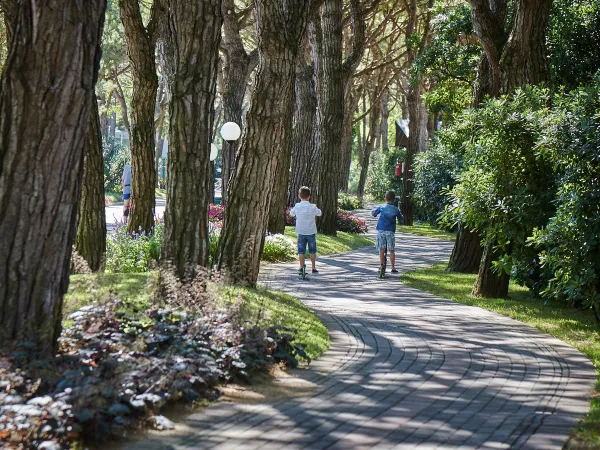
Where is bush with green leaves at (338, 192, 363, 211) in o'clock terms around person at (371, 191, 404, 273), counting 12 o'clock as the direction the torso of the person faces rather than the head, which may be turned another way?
The bush with green leaves is roughly at 12 o'clock from the person.

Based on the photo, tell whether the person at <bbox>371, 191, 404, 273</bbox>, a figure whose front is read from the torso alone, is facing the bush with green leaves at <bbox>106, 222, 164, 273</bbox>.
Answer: no

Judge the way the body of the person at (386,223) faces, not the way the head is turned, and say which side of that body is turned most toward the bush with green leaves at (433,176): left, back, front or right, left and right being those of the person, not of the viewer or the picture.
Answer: front

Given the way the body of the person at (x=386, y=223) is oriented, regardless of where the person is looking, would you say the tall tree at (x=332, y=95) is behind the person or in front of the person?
in front

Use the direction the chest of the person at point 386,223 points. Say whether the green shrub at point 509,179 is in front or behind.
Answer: behind

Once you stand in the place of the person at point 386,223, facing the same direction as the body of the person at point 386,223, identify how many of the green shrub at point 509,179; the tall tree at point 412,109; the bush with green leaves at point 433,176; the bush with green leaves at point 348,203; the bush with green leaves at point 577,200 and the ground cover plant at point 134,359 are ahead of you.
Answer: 3

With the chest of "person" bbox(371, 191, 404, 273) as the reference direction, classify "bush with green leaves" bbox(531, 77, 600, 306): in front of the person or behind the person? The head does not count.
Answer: behind

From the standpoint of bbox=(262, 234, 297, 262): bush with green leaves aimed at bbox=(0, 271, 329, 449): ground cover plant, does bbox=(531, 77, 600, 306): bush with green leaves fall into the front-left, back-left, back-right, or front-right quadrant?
front-left

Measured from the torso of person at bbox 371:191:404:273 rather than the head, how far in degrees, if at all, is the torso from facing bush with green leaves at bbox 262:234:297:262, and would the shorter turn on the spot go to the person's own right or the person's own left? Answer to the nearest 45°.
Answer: approximately 45° to the person's own left

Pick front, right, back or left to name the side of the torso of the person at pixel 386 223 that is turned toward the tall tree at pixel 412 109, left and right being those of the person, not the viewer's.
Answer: front

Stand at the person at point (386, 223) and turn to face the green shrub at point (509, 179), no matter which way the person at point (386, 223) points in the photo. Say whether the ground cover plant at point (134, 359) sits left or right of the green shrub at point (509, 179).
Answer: right

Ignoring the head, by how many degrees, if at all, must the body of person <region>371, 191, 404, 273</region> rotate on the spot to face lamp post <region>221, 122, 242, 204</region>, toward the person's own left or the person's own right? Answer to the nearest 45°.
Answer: approximately 45° to the person's own left

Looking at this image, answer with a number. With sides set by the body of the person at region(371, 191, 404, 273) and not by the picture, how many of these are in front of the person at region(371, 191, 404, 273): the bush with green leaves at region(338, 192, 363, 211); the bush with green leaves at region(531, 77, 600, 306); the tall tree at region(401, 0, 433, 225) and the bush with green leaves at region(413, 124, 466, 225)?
3

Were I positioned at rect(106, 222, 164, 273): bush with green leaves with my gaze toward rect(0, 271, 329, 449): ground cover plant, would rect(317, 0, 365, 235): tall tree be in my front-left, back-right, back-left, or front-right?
back-left

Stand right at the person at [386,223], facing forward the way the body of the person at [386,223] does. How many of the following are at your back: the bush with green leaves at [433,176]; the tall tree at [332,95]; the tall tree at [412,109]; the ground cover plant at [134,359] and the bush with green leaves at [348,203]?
1

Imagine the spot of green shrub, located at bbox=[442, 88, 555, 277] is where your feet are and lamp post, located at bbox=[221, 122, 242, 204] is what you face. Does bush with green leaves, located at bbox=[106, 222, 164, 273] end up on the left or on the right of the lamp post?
left

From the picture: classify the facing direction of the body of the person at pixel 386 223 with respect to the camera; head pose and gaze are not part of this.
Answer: away from the camera
